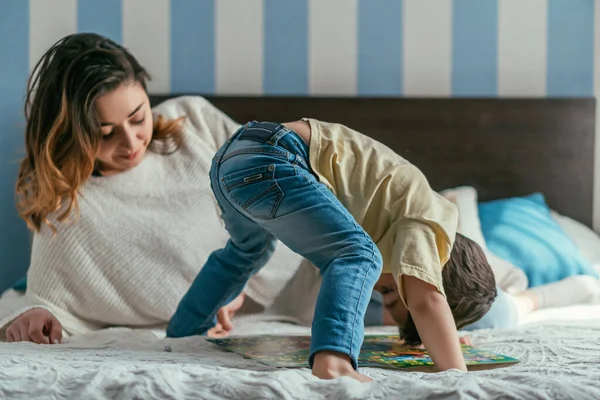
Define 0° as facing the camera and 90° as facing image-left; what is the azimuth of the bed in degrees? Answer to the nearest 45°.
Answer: approximately 0°
